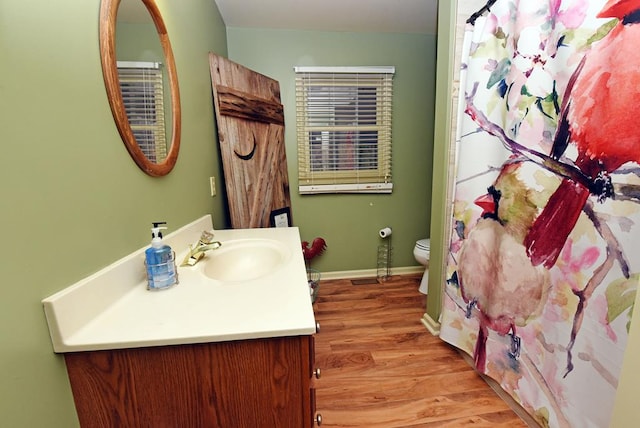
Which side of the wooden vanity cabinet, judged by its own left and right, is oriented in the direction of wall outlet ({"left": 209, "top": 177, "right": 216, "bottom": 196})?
left

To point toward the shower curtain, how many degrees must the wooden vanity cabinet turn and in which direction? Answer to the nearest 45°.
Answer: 0° — it already faces it

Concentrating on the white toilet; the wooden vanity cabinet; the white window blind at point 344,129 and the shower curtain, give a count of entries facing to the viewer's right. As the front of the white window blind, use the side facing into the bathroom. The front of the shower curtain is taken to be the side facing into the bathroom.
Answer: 1

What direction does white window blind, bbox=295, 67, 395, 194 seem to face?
toward the camera

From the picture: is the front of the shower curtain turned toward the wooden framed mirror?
yes

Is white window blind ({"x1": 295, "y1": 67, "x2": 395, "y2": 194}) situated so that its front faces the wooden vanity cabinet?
yes

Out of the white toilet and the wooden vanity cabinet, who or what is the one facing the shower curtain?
the wooden vanity cabinet

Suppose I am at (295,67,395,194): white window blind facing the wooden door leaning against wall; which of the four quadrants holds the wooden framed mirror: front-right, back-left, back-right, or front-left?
front-left

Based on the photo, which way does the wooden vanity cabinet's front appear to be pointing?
to the viewer's right

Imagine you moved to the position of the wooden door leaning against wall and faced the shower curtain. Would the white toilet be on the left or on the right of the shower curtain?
left

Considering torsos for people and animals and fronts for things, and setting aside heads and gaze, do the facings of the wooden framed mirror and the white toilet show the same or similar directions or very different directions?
very different directions

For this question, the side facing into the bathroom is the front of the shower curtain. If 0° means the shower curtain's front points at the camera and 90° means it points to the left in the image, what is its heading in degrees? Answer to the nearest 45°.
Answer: approximately 45°

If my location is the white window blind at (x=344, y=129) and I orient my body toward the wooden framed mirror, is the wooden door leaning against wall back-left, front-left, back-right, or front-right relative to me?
front-right
